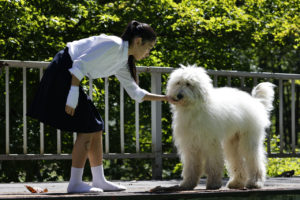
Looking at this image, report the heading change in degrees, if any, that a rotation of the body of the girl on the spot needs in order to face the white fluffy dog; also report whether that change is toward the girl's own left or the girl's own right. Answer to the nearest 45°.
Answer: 0° — they already face it

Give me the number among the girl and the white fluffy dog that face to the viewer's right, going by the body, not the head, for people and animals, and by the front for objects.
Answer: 1

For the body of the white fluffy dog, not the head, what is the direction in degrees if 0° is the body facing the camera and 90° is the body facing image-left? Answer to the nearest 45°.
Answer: approximately 45°

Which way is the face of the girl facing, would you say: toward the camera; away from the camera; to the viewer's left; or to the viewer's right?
to the viewer's right

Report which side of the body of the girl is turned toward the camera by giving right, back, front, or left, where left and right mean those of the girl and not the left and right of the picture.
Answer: right
